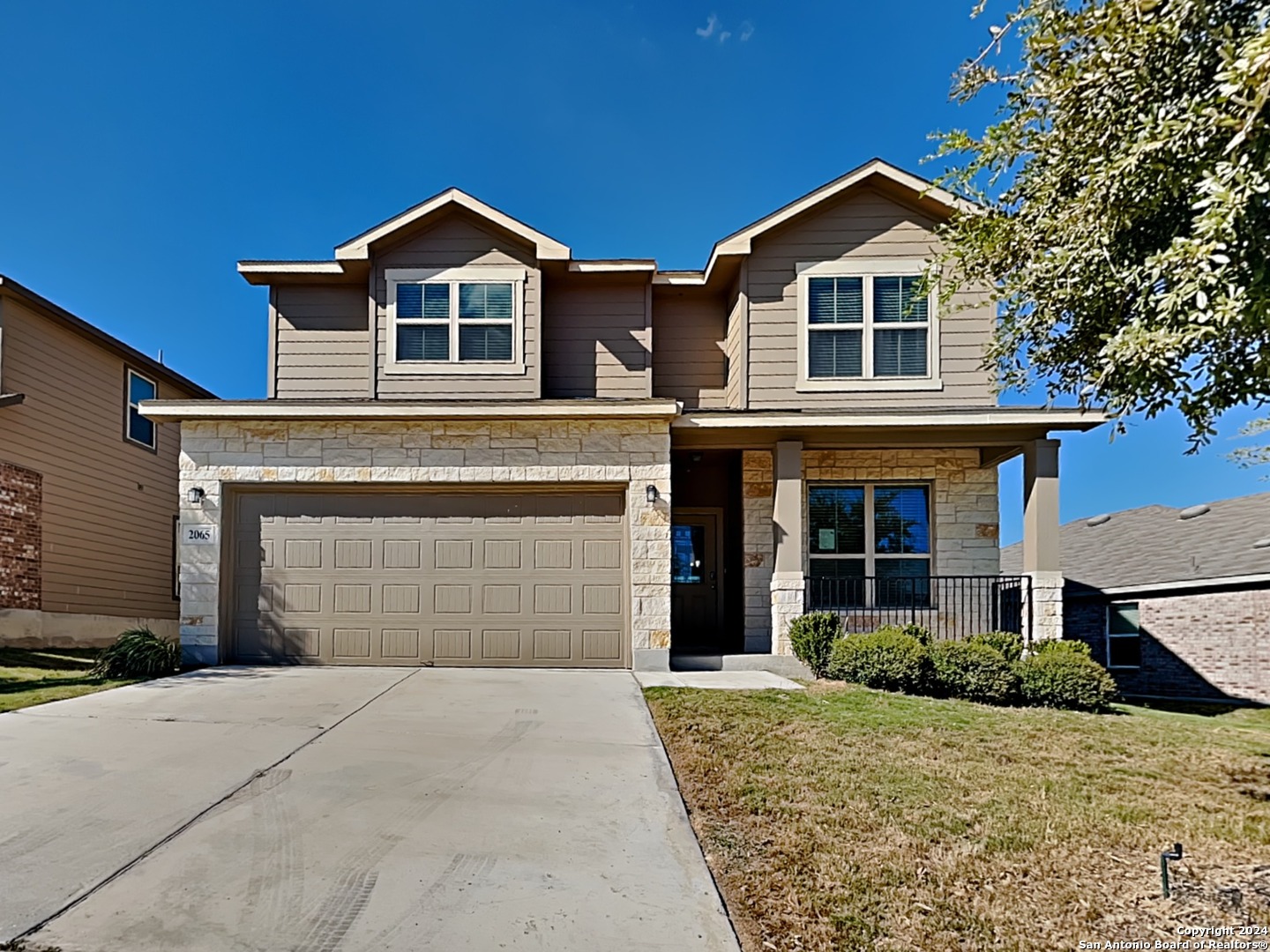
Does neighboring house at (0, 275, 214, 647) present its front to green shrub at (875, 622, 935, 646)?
no

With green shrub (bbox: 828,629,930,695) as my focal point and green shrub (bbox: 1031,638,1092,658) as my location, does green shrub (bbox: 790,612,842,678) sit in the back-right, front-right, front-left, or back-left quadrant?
front-right

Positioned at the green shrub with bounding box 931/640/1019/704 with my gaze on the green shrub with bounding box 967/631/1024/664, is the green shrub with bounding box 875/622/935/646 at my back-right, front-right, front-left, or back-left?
front-left

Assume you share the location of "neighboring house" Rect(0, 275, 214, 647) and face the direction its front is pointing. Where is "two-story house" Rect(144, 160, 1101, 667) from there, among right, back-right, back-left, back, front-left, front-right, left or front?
left

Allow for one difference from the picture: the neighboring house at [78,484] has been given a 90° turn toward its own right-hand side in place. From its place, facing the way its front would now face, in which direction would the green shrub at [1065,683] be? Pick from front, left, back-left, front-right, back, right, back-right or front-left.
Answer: back

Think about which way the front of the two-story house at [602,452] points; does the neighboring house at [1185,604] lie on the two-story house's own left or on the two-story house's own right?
on the two-story house's own left

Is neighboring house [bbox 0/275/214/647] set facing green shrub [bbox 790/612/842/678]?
no

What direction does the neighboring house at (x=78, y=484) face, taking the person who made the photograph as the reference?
facing the viewer and to the left of the viewer

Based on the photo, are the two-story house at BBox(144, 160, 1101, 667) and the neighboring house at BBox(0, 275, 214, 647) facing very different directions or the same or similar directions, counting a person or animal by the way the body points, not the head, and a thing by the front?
same or similar directions

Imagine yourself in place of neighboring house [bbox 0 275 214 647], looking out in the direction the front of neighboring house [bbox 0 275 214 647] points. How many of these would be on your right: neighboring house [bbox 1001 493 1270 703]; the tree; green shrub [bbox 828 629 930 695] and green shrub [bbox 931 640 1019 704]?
0

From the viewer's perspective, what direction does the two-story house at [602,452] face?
toward the camera

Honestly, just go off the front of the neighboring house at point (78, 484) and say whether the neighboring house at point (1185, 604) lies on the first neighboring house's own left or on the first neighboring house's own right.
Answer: on the first neighboring house's own left

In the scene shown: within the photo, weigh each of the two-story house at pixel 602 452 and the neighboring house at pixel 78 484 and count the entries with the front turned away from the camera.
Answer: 0

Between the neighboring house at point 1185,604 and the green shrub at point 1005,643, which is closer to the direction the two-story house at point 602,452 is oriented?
the green shrub
